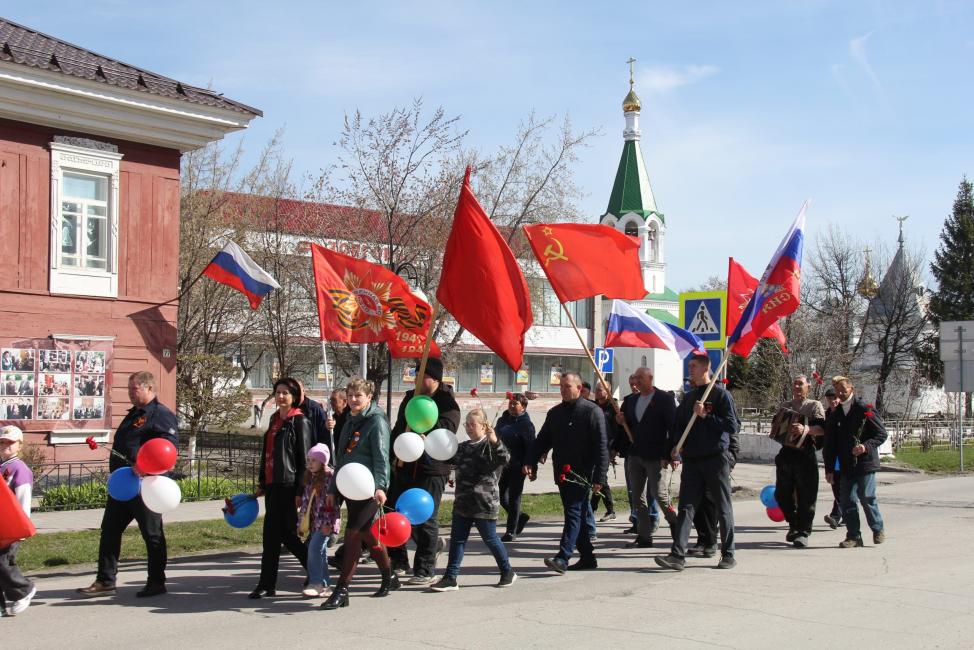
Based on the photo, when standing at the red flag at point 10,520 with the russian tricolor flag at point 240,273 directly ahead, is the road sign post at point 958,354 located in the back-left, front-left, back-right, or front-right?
front-right

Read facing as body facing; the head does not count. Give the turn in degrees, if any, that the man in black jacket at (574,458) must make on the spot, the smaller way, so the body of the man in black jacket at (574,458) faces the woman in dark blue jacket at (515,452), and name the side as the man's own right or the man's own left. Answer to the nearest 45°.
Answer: approximately 135° to the man's own right

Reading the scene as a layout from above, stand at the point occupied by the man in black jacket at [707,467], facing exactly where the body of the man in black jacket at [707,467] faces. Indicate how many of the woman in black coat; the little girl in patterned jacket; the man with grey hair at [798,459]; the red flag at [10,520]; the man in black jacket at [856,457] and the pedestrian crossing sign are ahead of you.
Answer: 3

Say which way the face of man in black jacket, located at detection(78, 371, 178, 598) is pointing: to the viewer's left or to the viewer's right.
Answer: to the viewer's left

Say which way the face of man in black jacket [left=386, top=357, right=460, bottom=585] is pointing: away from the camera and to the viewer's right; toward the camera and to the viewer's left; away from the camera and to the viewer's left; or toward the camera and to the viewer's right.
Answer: toward the camera and to the viewer's left

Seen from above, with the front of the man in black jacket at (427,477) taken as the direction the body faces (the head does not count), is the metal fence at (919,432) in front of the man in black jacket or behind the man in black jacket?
behind

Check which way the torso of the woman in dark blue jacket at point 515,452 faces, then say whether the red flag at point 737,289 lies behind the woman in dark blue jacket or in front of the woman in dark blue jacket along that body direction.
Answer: behind

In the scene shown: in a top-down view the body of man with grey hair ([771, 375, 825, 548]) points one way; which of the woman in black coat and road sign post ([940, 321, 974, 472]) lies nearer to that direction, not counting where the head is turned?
the woman in black coat

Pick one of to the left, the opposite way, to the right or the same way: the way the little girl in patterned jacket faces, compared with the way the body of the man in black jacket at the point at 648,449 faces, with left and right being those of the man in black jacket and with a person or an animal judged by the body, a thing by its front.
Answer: the same way

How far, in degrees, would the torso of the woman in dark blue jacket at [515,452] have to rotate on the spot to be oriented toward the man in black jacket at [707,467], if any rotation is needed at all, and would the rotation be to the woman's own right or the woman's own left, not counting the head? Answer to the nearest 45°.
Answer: approximately 90° to the woman's own left

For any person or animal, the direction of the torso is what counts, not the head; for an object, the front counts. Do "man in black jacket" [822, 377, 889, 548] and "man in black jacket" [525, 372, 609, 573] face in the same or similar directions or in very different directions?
same or similar directions

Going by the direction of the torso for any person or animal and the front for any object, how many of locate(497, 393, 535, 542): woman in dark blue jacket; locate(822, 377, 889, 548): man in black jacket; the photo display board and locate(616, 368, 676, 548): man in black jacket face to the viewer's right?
0

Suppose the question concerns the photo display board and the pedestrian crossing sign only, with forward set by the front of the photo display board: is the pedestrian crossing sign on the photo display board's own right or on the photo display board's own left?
on the photo display board's own left

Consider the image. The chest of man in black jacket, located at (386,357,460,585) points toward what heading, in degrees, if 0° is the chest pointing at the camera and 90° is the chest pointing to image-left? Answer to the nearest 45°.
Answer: approximately 45°

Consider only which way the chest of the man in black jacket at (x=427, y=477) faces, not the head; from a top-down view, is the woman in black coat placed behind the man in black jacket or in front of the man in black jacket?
in front

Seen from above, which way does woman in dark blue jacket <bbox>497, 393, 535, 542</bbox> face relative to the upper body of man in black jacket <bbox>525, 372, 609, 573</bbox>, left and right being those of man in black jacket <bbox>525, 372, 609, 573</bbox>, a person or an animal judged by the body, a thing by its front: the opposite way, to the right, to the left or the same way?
the same way

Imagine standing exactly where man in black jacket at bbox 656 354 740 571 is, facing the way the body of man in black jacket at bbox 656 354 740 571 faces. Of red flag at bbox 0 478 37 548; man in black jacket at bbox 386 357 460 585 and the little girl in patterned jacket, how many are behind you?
0

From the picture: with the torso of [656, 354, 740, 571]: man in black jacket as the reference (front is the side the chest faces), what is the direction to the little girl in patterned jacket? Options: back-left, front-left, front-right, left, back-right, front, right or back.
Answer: front
